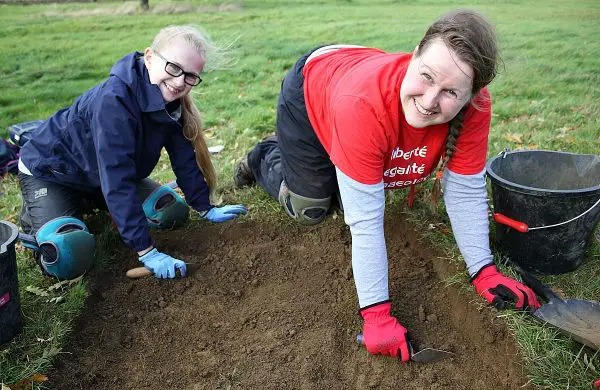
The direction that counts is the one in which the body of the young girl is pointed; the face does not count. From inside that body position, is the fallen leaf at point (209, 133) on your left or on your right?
on your left

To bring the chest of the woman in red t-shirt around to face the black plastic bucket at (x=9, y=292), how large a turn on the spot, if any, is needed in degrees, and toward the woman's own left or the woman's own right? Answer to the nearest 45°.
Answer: approximately 135° to the woman's own right

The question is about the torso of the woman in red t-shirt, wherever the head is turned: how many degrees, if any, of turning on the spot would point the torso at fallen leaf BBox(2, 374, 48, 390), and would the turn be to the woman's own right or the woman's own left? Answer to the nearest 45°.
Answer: approximately 90° to the woman's own right

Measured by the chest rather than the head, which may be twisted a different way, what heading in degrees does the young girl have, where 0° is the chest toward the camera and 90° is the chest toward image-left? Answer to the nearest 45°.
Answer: approximately 315°

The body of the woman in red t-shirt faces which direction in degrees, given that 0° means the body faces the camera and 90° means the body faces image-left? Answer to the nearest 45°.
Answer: approximately 315°

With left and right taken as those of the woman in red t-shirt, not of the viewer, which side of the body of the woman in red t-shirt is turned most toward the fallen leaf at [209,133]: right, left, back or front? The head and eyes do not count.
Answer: back

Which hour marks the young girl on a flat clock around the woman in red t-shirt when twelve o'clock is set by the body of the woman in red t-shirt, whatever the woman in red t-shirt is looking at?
The young girl is roughly at 5 o'clock from the woman in red t-shirt.
